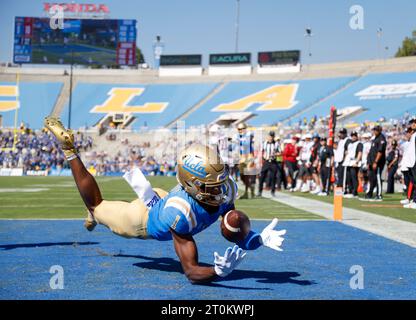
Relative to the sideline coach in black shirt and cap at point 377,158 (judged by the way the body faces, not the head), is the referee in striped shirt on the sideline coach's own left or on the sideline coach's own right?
on the sideline coach's own right

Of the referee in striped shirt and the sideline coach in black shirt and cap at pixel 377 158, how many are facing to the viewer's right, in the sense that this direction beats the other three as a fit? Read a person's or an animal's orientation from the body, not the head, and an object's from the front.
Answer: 0

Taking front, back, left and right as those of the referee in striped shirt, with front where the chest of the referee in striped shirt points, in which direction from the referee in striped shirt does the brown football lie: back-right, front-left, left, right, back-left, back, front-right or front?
front

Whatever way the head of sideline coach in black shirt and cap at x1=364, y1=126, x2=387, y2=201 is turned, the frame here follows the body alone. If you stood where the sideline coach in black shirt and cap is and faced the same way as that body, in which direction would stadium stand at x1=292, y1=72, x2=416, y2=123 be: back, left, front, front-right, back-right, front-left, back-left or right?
back-right

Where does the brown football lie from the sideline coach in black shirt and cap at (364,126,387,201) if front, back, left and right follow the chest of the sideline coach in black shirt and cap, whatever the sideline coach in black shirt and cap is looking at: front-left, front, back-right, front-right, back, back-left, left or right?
front-left

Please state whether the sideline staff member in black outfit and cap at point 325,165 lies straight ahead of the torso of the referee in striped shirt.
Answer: no

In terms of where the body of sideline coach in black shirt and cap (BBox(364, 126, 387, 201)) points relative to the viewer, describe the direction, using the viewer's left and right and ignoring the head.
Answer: facing the viewer and to the left of the viewer

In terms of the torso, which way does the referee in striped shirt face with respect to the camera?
toward the camera

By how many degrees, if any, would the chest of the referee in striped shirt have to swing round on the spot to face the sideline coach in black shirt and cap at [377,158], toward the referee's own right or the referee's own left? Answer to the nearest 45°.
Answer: approximately 90° to the referee's own left

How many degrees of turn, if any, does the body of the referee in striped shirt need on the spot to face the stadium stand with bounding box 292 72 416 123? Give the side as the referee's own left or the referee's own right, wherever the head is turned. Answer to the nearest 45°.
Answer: approximately 180°

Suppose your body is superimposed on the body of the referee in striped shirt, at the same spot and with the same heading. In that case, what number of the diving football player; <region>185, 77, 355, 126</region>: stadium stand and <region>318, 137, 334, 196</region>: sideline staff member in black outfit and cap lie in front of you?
1

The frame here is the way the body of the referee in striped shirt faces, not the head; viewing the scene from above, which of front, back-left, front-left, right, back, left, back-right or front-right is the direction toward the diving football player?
front

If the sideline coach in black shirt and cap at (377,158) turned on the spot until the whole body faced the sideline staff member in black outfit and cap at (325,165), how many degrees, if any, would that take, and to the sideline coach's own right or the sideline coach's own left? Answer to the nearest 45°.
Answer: approximately 90° to the sideline coach's own right

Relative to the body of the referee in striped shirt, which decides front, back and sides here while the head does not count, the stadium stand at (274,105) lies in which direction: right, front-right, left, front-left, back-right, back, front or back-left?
back
